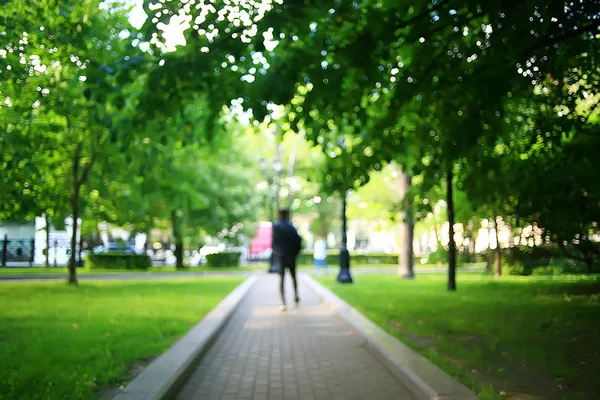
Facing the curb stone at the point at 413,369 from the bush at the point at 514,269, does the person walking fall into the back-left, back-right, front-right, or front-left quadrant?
front-right

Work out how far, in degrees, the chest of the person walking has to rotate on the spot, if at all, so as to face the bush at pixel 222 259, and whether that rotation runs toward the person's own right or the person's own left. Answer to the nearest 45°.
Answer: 0° — they already face it

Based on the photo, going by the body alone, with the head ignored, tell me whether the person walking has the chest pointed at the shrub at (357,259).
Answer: yes

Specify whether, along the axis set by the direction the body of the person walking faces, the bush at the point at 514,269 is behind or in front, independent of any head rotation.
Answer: in front

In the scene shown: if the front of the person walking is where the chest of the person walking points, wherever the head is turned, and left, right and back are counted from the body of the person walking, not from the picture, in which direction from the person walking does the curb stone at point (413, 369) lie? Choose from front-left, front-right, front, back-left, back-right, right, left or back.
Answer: back

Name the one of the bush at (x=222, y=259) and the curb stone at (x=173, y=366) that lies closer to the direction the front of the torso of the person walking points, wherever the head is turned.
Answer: the bush

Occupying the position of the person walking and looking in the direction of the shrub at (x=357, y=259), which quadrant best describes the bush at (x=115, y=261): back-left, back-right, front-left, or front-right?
front-left

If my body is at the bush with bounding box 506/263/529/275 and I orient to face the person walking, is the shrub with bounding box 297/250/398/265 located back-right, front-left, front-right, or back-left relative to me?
back-right

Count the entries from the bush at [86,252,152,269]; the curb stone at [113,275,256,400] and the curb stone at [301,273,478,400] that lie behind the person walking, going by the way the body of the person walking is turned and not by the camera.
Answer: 2

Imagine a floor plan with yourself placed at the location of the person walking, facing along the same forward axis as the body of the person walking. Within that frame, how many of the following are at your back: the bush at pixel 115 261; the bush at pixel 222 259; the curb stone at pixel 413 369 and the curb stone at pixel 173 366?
2

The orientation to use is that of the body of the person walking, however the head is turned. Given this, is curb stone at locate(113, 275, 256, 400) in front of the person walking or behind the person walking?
behind

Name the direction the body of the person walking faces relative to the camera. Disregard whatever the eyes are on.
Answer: away from the camera
